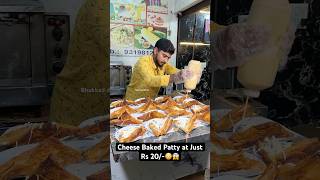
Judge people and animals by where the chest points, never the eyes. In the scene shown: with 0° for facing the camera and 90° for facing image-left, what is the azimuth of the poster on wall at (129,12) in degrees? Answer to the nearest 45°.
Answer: approximately 0°

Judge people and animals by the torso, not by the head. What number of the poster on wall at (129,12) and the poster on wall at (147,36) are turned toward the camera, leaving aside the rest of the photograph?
2

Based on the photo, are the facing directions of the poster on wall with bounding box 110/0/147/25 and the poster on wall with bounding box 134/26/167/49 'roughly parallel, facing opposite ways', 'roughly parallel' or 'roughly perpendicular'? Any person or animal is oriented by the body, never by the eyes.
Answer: roughly parallel

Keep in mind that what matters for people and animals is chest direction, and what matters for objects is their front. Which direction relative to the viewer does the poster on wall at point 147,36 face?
toward the camera
